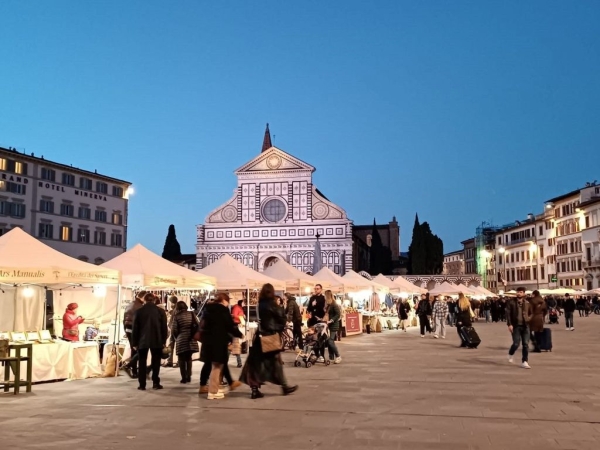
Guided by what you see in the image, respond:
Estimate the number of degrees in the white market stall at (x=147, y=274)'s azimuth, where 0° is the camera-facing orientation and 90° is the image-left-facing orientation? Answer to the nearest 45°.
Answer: approximately 315°

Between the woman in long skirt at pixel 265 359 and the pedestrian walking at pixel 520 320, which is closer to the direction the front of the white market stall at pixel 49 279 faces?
the woman in long skirt

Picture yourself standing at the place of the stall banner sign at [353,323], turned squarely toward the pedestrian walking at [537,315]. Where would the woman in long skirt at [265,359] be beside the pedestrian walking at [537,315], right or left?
right

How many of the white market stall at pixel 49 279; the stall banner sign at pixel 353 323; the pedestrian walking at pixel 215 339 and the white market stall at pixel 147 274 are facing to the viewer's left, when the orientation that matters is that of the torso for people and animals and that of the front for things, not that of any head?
0

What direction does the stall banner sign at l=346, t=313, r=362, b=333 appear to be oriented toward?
toward the camera

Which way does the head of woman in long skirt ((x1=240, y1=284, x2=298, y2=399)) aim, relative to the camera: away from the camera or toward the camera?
away from the camera

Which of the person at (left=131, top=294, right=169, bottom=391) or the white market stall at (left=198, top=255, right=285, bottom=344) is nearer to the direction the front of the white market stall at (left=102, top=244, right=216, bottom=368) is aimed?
the person

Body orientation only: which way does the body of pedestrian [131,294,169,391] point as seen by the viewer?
away from the camera

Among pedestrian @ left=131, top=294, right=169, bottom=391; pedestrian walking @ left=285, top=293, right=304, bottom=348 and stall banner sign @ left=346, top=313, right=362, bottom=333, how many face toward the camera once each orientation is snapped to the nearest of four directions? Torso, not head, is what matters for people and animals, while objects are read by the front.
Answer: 1

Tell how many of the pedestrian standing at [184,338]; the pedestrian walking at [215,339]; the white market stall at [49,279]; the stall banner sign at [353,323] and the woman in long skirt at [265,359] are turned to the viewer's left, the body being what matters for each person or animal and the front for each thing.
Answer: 0

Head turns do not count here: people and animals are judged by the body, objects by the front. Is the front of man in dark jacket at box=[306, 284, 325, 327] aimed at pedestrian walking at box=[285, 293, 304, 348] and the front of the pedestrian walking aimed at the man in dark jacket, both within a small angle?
no

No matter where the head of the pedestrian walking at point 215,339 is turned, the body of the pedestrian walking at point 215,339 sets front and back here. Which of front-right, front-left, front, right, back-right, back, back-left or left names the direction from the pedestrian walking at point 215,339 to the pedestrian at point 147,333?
left

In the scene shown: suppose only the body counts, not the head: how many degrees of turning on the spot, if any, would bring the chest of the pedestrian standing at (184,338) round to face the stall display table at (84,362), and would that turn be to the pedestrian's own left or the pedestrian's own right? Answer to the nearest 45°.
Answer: approximately 45° to the pedestrian's own left

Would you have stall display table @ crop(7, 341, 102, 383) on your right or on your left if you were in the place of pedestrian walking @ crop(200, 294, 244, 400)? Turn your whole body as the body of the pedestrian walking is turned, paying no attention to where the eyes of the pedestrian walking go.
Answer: on your left

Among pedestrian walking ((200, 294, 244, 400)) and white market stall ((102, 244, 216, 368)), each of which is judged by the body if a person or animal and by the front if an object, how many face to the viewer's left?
0
